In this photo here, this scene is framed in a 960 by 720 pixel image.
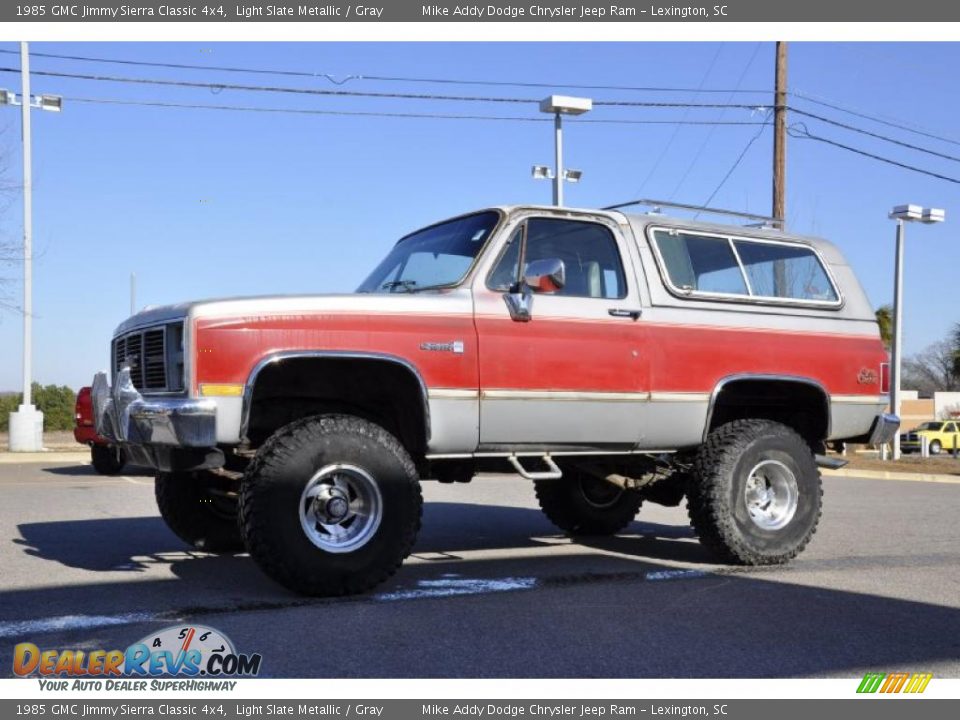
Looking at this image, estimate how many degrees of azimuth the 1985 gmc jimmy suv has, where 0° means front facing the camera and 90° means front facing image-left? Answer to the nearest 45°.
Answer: approximately 45°

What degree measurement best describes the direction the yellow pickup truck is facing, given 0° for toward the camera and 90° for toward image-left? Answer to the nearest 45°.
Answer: approximately 45°

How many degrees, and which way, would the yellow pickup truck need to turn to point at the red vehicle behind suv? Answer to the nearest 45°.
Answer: approximately 45° to its left

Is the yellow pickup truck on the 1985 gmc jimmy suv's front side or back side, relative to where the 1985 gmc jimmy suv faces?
on the back side
